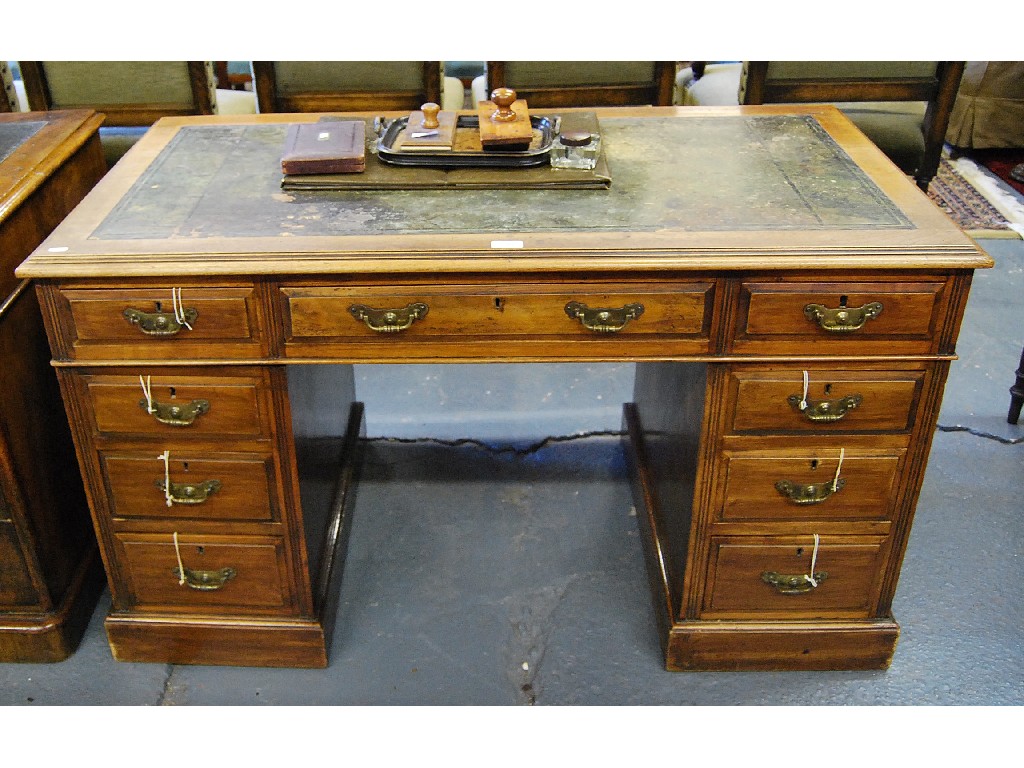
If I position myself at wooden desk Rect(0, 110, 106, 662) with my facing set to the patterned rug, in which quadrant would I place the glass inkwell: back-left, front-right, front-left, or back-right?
front-right

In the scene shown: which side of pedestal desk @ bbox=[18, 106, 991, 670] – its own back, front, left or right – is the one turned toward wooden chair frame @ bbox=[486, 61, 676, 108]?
back

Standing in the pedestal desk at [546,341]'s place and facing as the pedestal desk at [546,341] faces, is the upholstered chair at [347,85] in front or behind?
behind

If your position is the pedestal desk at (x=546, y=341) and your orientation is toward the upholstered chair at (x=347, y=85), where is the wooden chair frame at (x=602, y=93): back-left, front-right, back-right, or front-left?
front-right

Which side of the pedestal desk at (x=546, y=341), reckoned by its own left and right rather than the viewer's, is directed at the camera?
front

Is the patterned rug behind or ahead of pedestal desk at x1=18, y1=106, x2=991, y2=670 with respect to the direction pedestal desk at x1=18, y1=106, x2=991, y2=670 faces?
behind

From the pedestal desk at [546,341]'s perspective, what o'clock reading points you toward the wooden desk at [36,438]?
The wooden desk is roughly at 3 o'clock from the pedestal desk.

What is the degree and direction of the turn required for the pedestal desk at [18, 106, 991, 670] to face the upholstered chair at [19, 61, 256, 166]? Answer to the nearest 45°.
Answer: approximately 135° to its right
